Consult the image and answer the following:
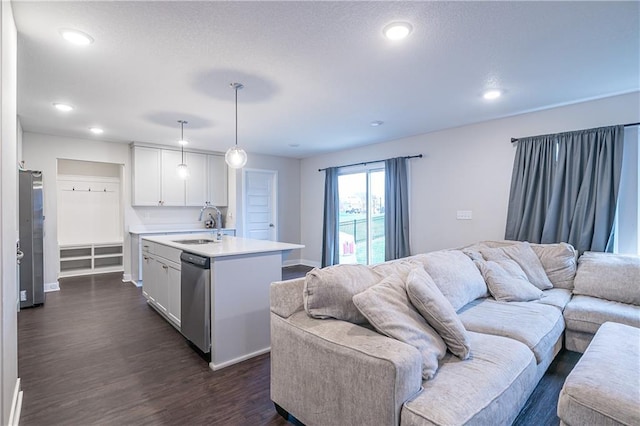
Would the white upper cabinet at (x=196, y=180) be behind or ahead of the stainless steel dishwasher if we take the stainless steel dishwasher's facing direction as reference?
behind

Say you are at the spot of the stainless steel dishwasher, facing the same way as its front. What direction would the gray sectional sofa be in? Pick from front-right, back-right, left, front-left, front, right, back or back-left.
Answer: left

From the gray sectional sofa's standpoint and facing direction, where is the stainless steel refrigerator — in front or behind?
behind

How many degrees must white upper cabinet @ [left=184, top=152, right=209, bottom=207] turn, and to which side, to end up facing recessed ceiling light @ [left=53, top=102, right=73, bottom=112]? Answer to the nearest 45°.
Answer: approximately 45° to its right

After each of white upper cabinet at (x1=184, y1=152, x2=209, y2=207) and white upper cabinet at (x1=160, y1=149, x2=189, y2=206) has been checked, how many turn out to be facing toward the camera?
2

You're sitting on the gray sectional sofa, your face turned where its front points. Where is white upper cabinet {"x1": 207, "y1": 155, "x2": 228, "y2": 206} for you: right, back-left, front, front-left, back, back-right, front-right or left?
back

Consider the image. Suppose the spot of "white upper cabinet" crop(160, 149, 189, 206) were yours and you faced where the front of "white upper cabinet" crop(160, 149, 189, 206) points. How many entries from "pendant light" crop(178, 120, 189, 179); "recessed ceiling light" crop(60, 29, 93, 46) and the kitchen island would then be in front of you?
3

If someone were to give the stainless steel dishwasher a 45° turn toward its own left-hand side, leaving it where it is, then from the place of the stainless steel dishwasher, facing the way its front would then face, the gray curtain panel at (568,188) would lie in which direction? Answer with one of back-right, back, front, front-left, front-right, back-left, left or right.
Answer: left

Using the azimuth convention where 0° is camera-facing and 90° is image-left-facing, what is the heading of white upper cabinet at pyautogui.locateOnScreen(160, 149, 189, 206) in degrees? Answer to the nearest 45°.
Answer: approximately 0°

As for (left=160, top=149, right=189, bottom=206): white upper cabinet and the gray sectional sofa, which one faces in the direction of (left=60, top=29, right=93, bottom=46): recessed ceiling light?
the white upper cabinet
